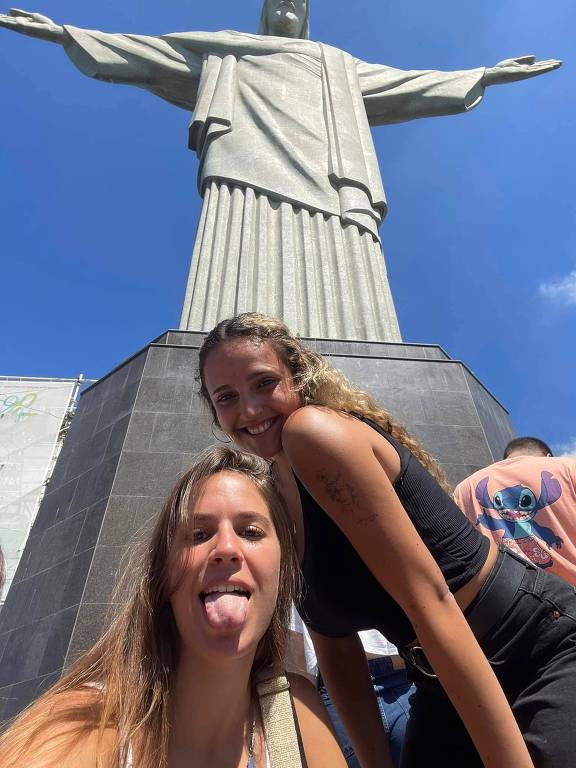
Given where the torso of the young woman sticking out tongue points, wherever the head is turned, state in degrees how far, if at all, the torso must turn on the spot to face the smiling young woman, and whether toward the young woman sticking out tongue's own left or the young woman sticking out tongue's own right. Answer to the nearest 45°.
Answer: approximately 90° to the young woman sticking out tongue's own left

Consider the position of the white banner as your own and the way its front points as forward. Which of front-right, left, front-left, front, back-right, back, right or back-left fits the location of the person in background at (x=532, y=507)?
front

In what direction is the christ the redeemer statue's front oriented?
toward the camera

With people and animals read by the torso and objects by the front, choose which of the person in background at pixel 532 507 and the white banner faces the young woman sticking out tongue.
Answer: the white banner

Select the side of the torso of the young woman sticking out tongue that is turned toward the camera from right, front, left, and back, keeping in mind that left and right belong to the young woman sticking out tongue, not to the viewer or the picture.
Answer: front

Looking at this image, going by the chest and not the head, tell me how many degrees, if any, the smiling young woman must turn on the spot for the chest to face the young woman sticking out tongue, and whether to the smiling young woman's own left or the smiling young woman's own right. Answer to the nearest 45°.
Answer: approximately 45° to the smiling young woman's own right

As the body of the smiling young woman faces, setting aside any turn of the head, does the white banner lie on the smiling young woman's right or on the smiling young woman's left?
on the smiling young woman's right

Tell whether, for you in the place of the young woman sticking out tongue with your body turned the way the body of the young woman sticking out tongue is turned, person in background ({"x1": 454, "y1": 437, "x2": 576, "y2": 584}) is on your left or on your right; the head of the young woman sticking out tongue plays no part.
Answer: on your left

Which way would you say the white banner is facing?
toward the camera
